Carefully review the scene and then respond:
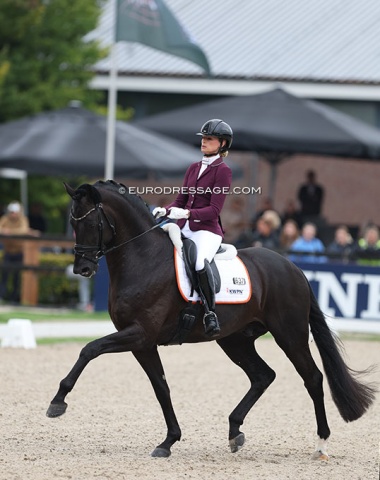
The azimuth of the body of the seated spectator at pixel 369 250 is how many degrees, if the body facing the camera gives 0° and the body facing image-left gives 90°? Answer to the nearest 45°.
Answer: approximately 0°

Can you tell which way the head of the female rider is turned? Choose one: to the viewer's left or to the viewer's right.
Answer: to the viewer's left

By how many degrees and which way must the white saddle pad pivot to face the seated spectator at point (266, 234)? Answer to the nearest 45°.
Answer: approximately 90° to its right

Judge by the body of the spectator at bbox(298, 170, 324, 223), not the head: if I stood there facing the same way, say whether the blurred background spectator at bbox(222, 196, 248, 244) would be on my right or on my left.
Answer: on my right

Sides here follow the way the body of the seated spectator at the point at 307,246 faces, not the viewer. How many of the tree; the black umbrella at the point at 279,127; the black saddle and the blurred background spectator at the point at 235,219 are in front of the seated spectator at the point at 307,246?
1

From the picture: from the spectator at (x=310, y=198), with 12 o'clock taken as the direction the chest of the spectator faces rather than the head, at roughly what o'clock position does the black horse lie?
The black horse is roughly at 12 o'clock from the spectator.

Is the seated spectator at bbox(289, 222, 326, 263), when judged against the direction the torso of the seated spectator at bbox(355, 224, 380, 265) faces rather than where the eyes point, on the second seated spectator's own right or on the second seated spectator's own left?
on the second seated spectator's own right

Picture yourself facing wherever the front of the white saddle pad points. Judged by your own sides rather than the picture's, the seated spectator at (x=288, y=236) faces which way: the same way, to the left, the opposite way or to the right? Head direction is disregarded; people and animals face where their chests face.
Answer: to the left

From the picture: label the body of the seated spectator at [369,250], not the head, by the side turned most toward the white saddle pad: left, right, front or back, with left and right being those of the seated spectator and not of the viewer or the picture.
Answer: front

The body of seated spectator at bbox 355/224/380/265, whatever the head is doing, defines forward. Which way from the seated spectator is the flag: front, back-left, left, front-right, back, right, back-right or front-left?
right
